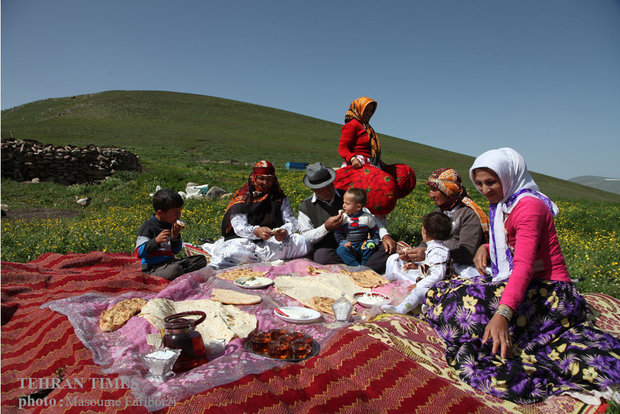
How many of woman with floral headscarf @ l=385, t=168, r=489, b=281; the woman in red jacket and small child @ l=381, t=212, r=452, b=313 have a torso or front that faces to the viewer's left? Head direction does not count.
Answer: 2

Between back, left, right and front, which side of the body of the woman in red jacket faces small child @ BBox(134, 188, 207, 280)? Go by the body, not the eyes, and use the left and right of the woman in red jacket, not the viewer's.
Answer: right

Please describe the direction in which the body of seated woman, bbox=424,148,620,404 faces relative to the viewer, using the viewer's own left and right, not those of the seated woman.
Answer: facing the viewer and to the left of the viewer

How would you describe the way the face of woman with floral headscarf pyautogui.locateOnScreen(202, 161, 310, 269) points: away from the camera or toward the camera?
toward the camera

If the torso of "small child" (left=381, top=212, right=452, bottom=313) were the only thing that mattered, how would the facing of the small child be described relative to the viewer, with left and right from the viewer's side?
facing to the left of the viewer

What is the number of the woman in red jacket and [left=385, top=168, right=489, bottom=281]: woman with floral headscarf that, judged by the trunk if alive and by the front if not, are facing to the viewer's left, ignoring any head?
1

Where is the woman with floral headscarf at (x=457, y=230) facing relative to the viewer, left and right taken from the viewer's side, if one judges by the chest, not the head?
facing to the left of the viewer

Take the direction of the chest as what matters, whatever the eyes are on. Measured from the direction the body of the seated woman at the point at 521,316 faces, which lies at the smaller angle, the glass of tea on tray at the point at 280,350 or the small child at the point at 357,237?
the glass of tea on tray

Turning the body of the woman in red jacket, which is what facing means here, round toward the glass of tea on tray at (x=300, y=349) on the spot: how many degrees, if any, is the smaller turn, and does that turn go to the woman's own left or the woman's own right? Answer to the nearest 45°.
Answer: approximately 45° to the woman's own right

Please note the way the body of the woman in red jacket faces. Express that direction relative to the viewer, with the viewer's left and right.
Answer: facing the viewer and to the right of the viewer

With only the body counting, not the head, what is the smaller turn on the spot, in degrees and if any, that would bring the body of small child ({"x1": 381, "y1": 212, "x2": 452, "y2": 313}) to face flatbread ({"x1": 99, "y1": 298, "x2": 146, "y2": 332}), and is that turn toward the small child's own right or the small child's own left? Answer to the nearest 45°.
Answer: approximately 45° to the small child's own left

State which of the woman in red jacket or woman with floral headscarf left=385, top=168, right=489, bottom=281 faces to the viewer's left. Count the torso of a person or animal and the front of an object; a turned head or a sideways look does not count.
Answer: the woman with floral headscarf

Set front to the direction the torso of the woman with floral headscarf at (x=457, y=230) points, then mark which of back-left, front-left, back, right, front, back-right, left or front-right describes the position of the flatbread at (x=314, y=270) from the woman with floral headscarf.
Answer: front
